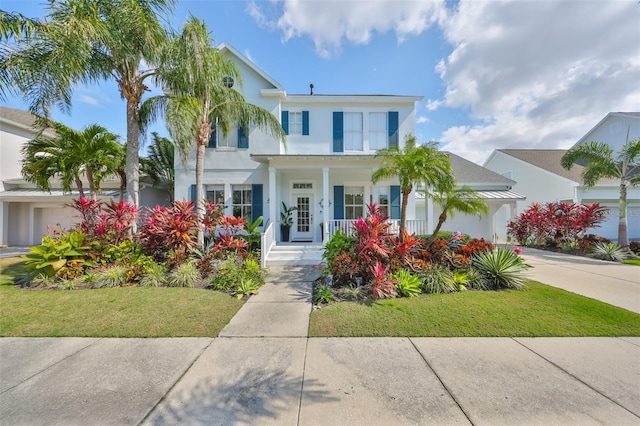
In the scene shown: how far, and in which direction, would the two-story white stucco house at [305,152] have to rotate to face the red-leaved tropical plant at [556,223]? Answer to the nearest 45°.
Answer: approximately 90° to its left

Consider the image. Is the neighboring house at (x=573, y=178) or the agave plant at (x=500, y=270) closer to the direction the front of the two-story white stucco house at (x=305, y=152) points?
the agave plant

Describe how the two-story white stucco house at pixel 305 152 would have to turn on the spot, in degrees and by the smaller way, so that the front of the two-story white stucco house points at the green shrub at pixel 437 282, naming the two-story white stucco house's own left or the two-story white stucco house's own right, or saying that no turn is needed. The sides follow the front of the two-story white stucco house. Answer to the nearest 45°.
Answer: approximately 45° to the two-story white stucco house's own left

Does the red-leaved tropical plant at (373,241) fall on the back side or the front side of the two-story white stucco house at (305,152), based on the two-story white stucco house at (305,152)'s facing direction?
on the front side

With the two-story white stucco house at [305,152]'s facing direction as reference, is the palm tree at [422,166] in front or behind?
in front

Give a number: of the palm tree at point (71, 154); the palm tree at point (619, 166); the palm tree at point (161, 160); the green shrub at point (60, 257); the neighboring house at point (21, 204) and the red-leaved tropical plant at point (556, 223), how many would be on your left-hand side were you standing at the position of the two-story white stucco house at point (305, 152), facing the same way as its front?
2

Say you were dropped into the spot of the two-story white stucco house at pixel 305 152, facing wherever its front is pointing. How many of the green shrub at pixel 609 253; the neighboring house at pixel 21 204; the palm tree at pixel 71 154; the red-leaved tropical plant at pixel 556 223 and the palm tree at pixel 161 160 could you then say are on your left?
2

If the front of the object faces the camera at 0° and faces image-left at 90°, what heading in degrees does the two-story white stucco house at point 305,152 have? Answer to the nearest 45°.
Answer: approximately 0°

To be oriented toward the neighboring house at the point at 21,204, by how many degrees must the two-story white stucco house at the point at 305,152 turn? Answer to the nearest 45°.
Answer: approximately 90° to its right

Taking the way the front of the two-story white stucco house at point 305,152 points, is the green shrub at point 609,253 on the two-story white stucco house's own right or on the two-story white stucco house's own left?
on the two-story white stucco house's own left

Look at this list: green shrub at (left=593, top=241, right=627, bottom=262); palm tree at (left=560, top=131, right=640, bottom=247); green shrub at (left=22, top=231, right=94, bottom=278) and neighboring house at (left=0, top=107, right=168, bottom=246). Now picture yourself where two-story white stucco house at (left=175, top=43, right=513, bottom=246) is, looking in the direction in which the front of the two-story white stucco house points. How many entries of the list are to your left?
2
